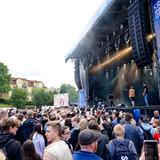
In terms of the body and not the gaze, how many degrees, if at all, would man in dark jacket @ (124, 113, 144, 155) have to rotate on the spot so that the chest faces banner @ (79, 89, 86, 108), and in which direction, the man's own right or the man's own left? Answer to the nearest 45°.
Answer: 0° — they already face it

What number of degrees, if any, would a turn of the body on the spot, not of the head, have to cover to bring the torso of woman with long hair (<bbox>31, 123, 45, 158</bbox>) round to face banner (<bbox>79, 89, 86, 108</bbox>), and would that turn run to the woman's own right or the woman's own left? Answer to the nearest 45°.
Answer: approximately 45° to the woman's own left

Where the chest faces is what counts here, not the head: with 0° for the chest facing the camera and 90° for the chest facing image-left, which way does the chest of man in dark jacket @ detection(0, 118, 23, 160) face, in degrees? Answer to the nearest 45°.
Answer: approximately 225°

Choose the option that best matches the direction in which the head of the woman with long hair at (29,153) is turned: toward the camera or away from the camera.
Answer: away from the camera

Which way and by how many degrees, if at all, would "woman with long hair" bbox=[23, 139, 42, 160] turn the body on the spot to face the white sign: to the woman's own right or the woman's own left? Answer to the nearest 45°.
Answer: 0° — they already face it

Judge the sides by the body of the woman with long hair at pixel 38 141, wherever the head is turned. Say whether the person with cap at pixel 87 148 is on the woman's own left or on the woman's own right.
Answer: on the woman's own right

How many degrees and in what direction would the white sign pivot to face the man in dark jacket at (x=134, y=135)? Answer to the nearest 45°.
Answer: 0° — it already faces them

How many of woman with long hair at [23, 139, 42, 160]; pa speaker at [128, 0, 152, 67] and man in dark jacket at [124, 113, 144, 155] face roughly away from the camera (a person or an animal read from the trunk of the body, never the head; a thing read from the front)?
2

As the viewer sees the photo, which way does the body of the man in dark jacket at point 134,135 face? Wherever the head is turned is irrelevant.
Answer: away from the camera

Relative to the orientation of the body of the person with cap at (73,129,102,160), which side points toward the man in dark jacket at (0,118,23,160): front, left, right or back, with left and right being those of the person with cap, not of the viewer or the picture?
left

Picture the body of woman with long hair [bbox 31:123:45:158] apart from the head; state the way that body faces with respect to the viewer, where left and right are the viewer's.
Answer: facing away from the viewer and to the right of the viewer
